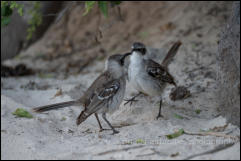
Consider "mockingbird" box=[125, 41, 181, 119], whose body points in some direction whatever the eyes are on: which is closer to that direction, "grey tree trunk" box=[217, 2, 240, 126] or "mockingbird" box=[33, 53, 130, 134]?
the mockingbird

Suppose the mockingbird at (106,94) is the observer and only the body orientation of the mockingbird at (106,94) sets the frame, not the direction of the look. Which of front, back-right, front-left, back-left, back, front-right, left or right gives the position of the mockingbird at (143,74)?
front-left

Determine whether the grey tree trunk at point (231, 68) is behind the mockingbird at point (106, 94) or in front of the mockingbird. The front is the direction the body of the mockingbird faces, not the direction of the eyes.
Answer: in front

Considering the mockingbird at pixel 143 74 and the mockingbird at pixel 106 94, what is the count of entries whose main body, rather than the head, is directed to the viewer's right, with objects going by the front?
1

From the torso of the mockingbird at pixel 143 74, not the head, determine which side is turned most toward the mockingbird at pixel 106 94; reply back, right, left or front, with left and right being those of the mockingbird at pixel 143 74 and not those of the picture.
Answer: front

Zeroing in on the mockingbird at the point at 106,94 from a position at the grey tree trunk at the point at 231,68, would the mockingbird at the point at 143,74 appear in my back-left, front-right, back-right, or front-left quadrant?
front-right

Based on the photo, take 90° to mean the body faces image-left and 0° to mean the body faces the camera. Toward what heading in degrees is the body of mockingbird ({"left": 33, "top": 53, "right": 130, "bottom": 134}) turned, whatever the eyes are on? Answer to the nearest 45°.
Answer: approximately 270°

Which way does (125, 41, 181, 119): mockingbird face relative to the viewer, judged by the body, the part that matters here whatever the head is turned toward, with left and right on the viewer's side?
facing the viewer and to the left of the viewer
